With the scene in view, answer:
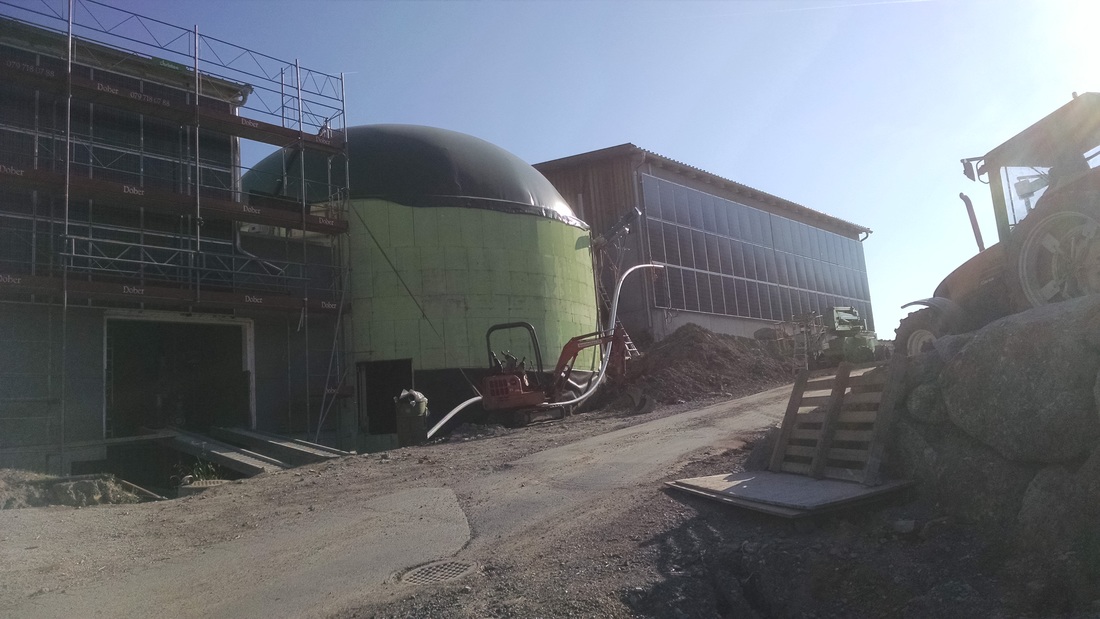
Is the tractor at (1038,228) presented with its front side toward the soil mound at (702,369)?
yes

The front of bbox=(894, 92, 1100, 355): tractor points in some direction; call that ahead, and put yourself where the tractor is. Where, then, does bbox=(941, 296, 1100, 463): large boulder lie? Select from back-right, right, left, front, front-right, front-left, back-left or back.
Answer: back-left

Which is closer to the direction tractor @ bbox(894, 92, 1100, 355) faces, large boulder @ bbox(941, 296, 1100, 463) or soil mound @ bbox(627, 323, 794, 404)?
the soil mound

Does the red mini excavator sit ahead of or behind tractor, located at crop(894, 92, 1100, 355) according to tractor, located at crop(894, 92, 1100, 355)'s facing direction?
ahead

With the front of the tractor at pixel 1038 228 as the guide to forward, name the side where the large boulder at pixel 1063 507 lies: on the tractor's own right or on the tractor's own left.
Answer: on the tractor's own left

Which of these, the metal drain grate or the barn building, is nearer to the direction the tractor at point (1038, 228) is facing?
the barn building

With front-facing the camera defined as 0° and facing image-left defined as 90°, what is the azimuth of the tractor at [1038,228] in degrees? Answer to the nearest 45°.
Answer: approximately 135°

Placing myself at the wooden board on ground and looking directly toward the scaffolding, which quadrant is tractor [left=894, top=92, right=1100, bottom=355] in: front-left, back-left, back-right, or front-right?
back-right

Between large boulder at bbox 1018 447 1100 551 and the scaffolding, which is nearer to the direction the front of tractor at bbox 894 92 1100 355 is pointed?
the scaffolding

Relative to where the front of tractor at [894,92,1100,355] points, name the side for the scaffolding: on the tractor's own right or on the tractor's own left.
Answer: on the tractor's own left

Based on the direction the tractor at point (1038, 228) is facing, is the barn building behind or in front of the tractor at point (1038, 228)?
in front

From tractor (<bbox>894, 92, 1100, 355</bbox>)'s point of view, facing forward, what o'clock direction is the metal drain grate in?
The metal drain grate is roughly at 9 o'clock from the tractor.

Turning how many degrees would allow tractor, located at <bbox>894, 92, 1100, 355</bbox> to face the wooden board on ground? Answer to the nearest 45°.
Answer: approximately 90° to its left
